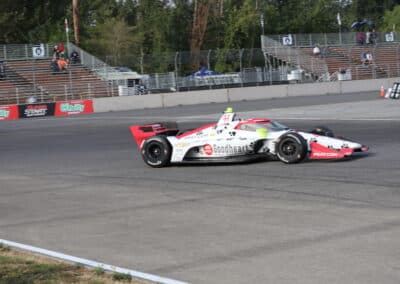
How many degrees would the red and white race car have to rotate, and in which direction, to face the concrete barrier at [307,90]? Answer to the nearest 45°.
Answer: approximately 90° to its left

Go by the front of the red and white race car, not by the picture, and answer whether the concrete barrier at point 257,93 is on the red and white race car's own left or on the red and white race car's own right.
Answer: on the red and white race car's own left

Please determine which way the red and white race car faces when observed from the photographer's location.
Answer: facing to the right of the viewer

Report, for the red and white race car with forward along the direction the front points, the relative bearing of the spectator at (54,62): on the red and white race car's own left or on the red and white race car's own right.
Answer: on the red and white race car's own left

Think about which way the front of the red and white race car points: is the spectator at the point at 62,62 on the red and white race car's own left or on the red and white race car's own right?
on the red and white race car's own left

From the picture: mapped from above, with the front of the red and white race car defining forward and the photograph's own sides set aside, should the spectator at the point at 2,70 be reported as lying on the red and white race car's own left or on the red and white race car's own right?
on the red and white race car's own left
